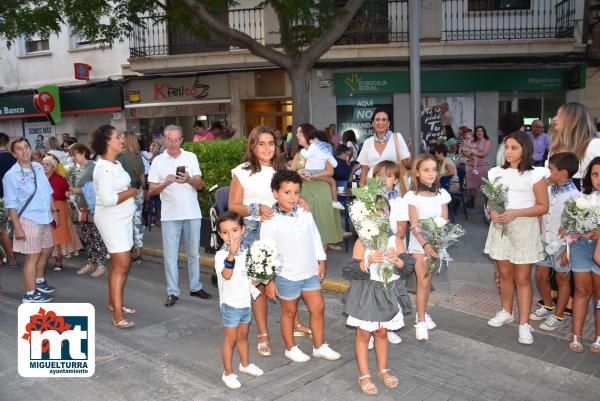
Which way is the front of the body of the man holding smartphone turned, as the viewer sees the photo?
toward the camera

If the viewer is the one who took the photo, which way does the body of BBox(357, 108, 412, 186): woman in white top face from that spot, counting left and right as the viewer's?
facing the viewer

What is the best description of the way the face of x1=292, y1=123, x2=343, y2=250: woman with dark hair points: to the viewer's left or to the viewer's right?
to the viewer's left

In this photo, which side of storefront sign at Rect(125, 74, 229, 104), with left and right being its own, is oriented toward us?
front

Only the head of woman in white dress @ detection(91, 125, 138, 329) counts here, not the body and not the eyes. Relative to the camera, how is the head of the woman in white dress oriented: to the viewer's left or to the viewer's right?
to the viewer's right

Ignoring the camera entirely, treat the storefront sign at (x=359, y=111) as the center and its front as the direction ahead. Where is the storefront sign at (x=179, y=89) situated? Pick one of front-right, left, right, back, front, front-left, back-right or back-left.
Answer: right

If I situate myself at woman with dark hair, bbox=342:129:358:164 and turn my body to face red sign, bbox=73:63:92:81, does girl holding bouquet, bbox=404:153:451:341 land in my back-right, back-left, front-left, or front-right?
back-left

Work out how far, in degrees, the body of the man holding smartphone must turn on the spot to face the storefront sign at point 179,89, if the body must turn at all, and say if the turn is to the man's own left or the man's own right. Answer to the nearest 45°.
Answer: approximately 180°

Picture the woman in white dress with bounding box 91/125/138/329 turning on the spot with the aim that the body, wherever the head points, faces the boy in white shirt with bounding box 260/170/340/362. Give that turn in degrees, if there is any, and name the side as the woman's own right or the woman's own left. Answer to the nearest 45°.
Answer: approximately 45° to the woman's own right

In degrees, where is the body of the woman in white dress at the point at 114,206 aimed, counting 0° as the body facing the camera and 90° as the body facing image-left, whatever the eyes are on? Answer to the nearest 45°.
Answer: approximately 270°

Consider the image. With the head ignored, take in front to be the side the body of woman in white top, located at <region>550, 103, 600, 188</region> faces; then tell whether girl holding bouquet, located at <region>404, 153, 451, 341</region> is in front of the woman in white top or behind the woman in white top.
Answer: in front

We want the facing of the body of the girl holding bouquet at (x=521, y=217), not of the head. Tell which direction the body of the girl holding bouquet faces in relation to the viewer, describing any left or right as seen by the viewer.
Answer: facing the viewer and to the left of the viewer

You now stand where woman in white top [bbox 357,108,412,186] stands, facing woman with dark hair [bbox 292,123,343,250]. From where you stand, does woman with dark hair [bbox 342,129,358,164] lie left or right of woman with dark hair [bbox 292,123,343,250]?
right
